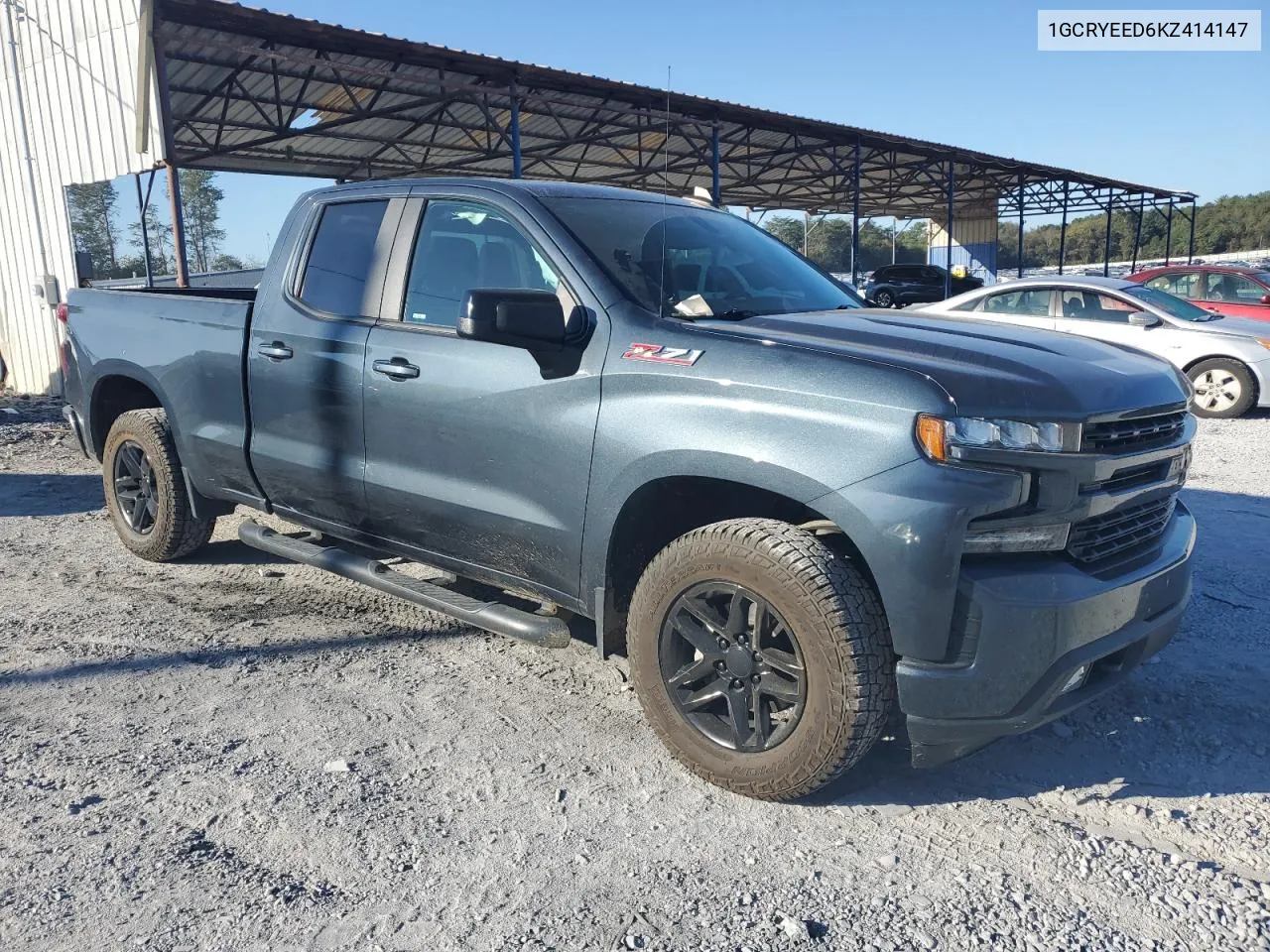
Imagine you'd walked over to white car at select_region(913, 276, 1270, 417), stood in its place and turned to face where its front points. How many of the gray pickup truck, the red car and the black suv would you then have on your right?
1

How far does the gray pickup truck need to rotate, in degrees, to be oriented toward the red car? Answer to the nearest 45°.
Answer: approximately 90° to its left

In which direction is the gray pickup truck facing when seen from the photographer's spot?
facing the viewer and to the right of the viewer

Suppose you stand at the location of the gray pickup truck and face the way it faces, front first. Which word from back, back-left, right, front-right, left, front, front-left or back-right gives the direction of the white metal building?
back

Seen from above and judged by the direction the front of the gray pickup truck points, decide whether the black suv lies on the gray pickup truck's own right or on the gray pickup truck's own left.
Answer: on the gray pickup truck's own left

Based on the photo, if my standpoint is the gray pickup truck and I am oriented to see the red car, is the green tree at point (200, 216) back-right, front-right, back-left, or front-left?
front-left

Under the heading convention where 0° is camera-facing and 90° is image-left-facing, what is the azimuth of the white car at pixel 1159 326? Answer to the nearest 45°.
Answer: approximately 270°

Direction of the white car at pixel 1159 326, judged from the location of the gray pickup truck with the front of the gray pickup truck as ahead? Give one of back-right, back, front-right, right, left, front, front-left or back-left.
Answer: left

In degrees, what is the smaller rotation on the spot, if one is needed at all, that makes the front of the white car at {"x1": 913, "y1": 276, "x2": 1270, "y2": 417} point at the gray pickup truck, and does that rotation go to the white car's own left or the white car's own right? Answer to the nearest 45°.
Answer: approximately 90° to the white car's own right

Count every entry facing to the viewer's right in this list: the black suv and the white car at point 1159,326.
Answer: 2

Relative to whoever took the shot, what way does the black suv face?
facing to the right of the viewer

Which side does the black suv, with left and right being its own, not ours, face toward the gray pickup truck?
right
